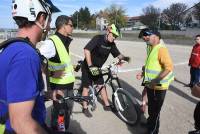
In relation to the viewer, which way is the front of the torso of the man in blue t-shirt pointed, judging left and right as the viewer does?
facing away from the viewer and to the right of the viewer

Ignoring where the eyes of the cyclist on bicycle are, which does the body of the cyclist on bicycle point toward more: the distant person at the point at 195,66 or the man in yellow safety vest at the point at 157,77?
the man in yellow safety vest

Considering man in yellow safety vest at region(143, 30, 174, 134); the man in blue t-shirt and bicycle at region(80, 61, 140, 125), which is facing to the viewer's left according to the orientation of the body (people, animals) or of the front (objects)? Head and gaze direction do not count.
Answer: the man in yellow safety vest

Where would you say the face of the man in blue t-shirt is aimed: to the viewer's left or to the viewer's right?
to the viewer's right

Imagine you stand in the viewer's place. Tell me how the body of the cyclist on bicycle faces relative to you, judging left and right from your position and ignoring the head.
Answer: facing the viewer and to the right of the viewer

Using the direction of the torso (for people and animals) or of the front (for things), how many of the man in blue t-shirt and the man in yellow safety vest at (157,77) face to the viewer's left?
1

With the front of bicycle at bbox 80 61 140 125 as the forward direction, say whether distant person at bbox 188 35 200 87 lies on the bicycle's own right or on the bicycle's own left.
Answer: on the bicycle's own left

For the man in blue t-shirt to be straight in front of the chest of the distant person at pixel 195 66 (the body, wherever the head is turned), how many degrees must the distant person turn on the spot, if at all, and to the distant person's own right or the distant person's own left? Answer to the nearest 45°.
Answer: approximately 45° to the distant person's own left

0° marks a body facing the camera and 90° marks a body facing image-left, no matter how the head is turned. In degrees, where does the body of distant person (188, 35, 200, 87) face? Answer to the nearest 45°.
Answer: approximately 45°

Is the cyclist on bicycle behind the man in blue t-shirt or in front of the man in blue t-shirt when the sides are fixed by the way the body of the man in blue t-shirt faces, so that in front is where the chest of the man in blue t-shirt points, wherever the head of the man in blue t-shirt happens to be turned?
in front

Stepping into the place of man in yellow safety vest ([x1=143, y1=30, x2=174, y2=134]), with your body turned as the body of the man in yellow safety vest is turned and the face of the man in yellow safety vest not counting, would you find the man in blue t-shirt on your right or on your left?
on your left

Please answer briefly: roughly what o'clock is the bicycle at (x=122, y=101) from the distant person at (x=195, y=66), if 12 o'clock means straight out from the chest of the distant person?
The bicycle is roughly at 11 o'clock from the distant person.

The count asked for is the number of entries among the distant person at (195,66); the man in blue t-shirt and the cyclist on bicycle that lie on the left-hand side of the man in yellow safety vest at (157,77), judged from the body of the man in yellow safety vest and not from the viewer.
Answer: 1

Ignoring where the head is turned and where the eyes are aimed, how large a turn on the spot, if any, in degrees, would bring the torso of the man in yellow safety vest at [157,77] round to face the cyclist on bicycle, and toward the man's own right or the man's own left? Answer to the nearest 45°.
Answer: approximately 45° to the man's own right

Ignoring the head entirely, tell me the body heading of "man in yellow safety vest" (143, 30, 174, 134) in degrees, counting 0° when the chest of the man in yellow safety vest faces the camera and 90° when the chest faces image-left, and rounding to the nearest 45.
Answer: approximately 90°

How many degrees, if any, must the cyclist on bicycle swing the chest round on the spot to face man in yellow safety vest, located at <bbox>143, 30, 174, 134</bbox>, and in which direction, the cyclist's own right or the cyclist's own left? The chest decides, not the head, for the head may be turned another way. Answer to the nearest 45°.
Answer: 0° — they already face them
